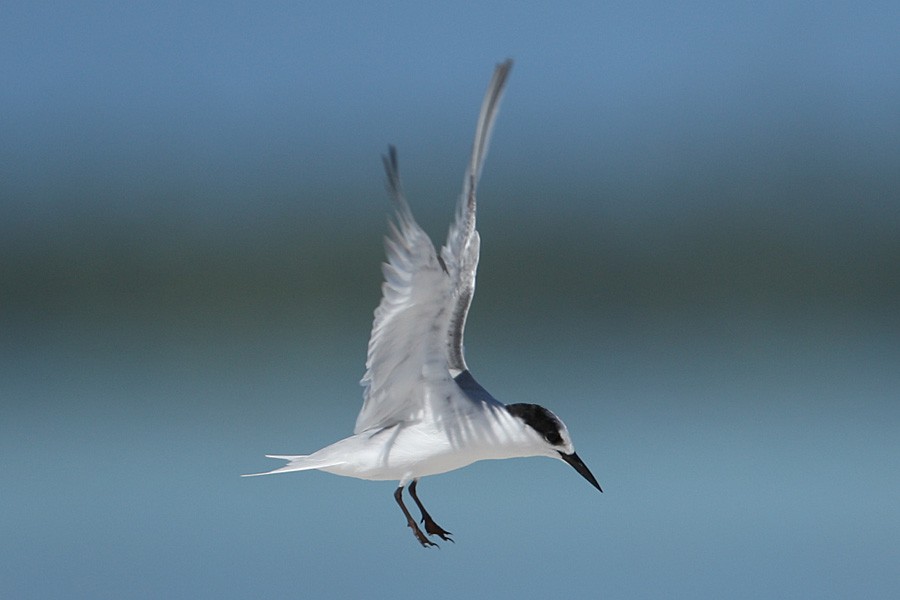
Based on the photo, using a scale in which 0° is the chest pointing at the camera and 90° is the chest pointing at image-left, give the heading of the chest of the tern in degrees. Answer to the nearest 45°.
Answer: approximately 270°
